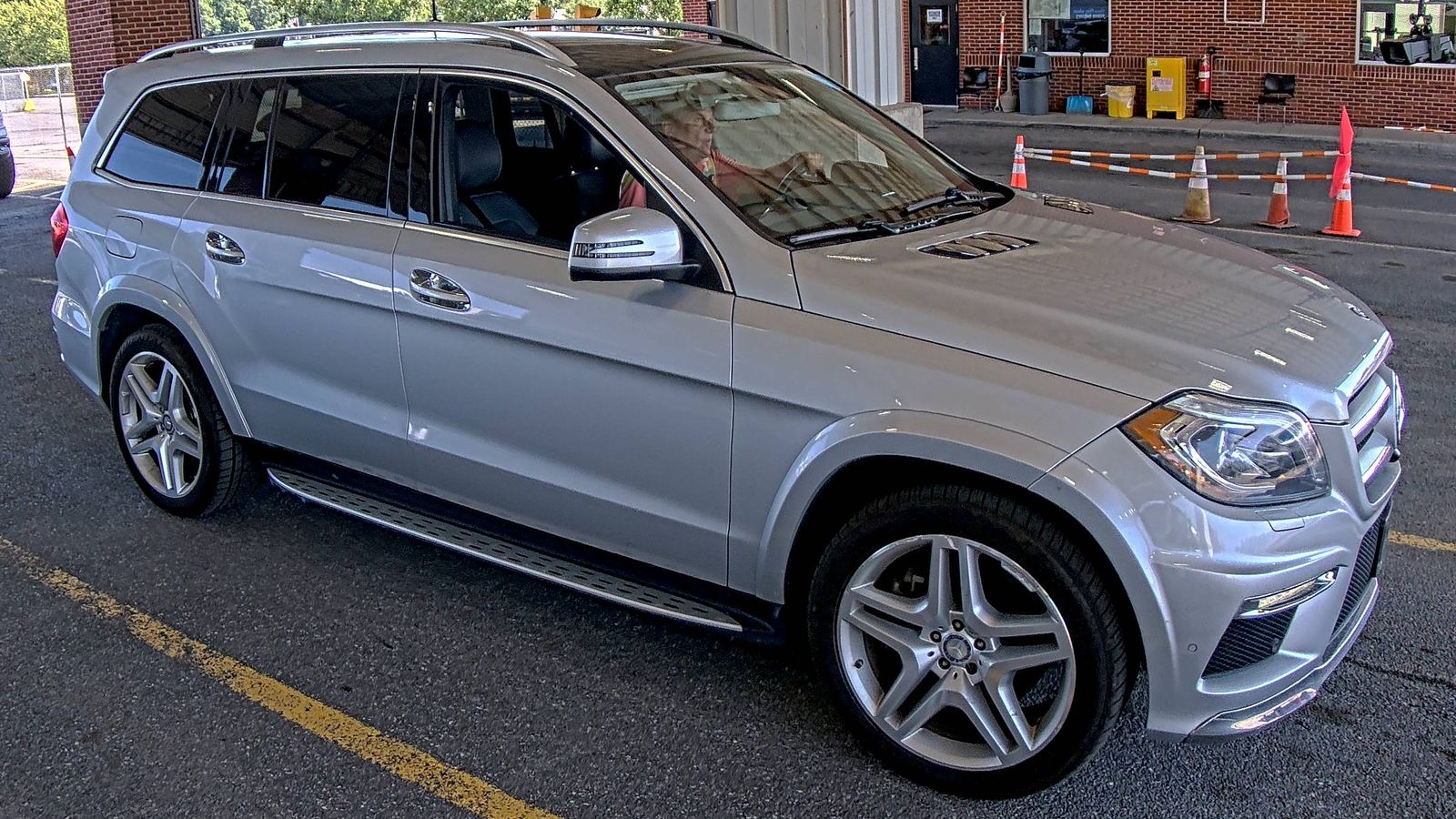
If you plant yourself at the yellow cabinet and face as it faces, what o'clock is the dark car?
The dark car is roughly at 2 o'clock from the yellow cabinet.

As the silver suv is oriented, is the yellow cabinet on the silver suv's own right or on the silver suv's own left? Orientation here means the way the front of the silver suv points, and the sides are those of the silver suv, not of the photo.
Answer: on the silver suv's own left

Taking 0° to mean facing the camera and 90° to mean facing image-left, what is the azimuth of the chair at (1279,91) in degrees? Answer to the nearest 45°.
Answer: approximately 45°

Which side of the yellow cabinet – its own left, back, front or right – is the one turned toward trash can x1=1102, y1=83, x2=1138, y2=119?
right

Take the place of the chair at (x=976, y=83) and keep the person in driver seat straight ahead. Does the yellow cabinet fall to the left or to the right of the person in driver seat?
left

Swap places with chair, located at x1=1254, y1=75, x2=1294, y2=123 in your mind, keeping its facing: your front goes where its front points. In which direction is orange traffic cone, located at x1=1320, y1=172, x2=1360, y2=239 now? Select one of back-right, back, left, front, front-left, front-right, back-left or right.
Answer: front-left

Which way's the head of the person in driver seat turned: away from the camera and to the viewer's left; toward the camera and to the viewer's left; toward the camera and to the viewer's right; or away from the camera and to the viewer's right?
toward the camera and to the viewer's right

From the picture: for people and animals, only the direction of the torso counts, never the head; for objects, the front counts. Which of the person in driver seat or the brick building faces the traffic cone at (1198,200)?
the brick building

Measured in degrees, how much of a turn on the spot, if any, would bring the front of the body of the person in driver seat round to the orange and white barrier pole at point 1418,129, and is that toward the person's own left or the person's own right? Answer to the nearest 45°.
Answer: approximately 90° to the person's own left

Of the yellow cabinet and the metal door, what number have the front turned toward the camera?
2
